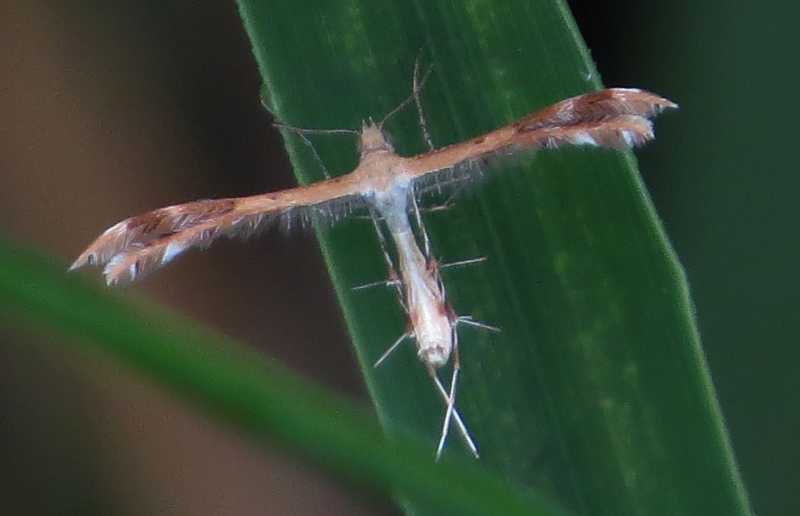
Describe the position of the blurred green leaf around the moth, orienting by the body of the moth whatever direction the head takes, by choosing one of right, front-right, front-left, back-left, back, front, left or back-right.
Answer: back

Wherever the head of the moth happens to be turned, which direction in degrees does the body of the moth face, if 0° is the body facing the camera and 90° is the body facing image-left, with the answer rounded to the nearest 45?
approximately 180°
